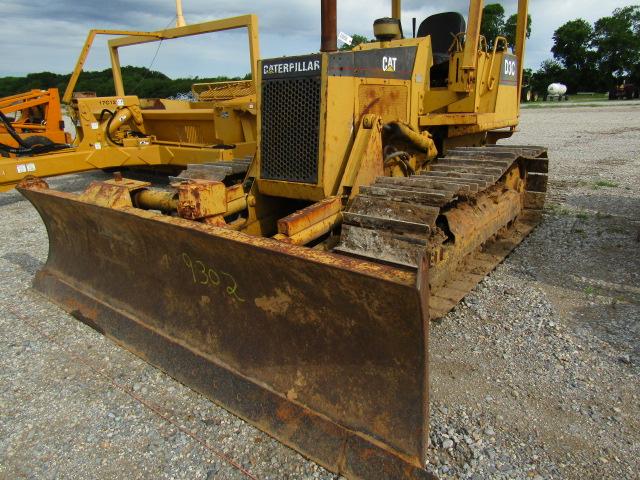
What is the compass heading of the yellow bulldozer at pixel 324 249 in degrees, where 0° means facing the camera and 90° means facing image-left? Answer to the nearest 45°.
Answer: approximately 45°

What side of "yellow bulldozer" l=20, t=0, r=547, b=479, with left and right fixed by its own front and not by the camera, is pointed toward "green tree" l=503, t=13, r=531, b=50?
back

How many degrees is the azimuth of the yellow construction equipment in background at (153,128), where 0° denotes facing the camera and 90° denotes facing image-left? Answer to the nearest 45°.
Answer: approximately 45°

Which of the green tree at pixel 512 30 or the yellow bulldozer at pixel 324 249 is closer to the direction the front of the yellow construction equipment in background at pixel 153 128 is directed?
the yellow bulldozer
